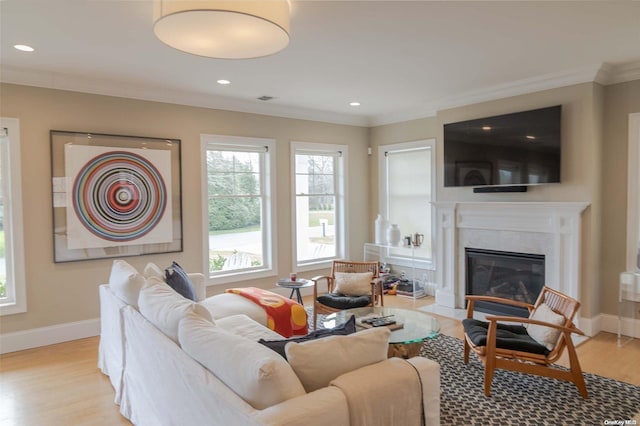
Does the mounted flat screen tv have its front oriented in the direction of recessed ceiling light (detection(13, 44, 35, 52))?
yes

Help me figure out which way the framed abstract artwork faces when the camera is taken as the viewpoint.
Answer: facing the viewer and to the right of the viewer

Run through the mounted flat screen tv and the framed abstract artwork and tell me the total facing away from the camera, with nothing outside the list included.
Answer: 0

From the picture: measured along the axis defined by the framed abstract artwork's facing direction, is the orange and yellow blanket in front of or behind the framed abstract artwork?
in front

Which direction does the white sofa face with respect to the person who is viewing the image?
facing away from the viewer and to the right of the viewer

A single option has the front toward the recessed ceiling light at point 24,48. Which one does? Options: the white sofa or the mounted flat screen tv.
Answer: the mounted flat screen tv

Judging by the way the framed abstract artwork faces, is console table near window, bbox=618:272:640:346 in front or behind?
in front

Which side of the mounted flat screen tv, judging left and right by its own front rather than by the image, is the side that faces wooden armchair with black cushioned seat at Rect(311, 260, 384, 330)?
front

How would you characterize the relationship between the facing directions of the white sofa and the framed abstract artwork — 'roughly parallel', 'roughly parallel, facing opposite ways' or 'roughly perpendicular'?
roughly perpendicular

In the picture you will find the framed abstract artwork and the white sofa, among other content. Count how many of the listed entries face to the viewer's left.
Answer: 0

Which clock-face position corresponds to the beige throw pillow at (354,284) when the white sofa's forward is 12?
The beige throw pillow is roughly at 11 o'clock from the white sofa.

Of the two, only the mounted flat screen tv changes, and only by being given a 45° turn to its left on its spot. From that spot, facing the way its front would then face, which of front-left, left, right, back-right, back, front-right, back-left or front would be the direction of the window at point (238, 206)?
right
